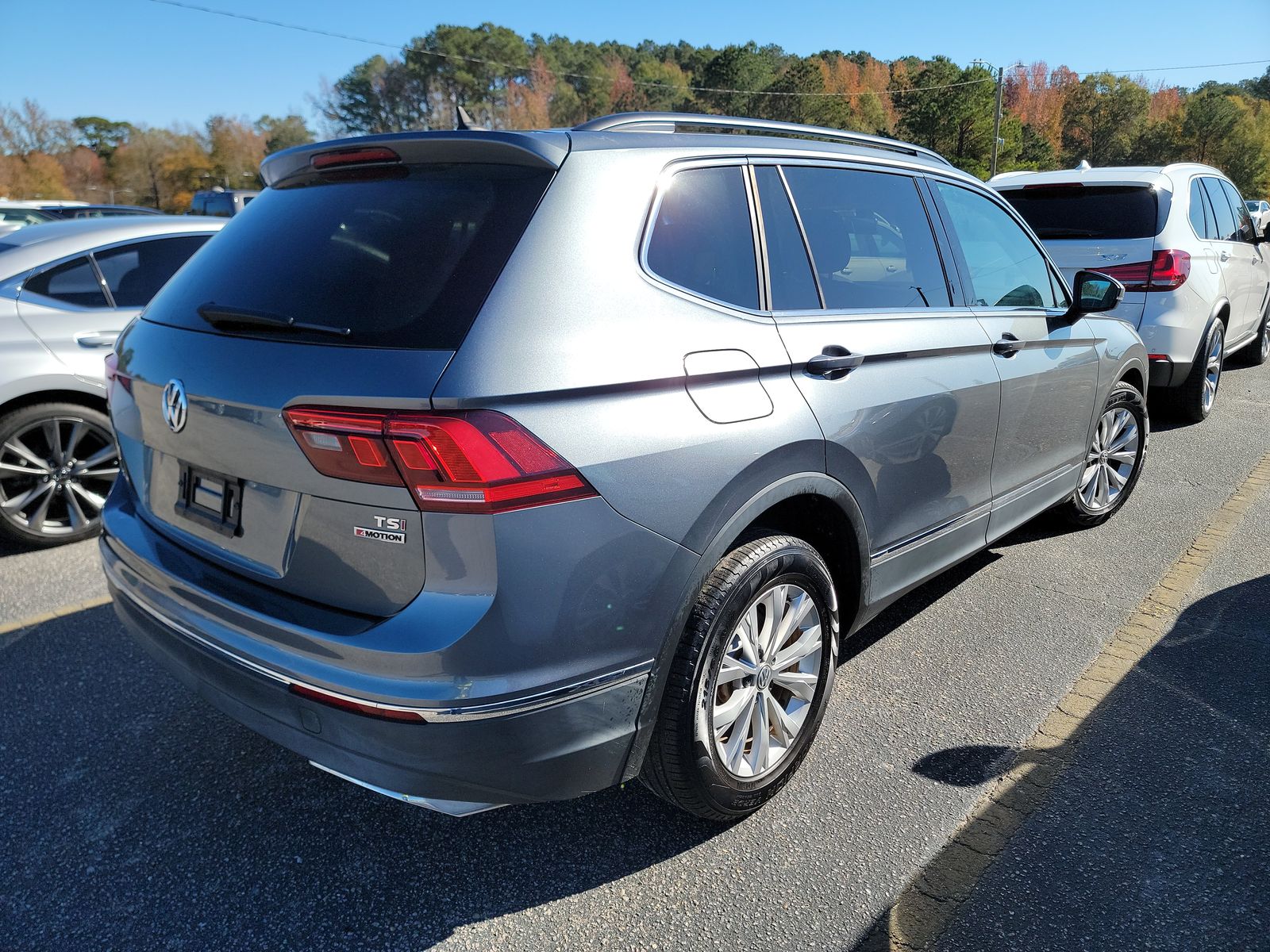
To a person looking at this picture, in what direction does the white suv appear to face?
facing away from the viewer and to the right of the viewer

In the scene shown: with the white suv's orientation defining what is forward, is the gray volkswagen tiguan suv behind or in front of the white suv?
behind

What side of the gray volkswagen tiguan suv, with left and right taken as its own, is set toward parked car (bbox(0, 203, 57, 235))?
left

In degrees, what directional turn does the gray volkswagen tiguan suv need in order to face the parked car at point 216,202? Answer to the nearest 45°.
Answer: approximately 90° to its left

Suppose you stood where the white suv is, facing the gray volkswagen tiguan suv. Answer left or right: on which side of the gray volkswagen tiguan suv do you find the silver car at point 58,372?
right

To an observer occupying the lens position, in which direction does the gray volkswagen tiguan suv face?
facing away from the viewer and to the right of the viewer
